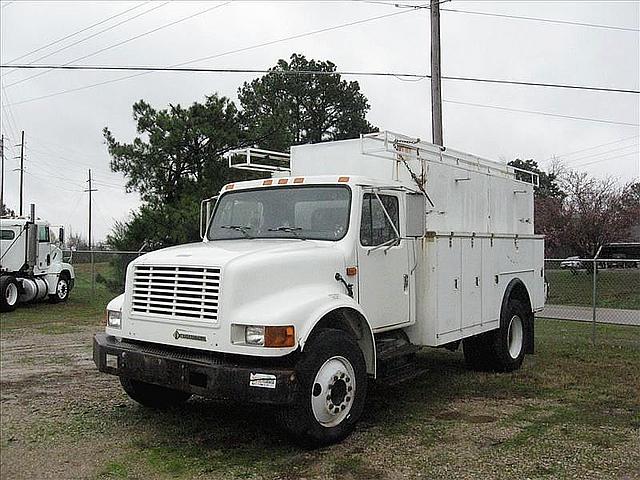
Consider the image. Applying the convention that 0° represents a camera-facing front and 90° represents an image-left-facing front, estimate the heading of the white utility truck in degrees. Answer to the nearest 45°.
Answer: approximately 45°

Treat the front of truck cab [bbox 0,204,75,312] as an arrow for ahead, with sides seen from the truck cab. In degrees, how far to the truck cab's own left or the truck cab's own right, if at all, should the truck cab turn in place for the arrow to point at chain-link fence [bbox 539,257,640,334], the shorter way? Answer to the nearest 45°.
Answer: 0° — it already faces it

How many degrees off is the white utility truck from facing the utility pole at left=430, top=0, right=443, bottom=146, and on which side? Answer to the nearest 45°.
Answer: approximately 135° to its right

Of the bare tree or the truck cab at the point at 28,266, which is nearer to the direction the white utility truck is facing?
the truck cab

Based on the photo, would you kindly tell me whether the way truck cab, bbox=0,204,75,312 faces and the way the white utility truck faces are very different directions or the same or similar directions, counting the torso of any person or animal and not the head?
very different directions

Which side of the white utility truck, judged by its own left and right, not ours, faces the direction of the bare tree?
back

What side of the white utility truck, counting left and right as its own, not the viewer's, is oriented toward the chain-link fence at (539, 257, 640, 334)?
back
